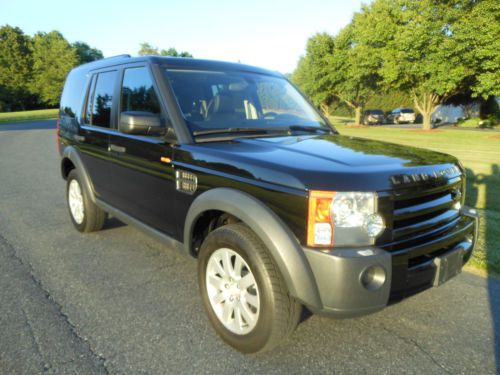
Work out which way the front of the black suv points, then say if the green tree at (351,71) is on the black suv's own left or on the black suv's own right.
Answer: on the black suv's own left

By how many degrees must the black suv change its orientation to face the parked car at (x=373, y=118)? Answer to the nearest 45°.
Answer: approximately 135° to its left

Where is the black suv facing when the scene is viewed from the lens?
facing the viewer and to the right of the viewer

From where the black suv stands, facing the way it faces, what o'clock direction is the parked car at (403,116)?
The parked car is roughly at 8 o'clock from the black suv.

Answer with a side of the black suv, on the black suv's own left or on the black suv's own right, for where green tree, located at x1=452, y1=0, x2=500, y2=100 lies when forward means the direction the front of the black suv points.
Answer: on the black suv's own left

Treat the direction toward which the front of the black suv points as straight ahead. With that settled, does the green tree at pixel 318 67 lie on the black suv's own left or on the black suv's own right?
on the black suv's own left

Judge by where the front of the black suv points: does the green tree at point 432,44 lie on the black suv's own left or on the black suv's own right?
on the black suv's own left
